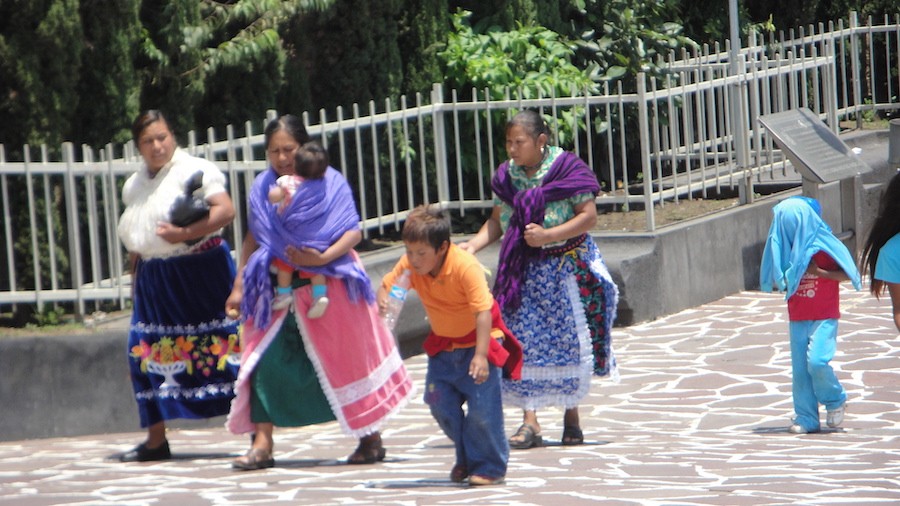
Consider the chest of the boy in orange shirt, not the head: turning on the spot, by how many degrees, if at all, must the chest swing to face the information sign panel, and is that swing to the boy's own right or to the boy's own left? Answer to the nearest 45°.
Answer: approximately 180°

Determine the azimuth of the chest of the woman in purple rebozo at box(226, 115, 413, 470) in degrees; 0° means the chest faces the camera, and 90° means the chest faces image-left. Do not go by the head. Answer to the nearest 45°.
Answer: approximately 45°

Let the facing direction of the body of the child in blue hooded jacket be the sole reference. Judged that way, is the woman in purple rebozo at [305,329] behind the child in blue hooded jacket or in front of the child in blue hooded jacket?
in front

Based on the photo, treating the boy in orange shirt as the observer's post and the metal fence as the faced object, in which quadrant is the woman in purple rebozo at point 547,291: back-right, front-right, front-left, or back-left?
front-right

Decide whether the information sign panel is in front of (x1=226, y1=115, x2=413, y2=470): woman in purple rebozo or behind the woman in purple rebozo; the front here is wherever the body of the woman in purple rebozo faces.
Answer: behind

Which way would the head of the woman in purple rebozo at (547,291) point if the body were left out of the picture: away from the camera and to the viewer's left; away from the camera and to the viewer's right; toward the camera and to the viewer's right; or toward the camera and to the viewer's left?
toward the camera and to the viewer's left

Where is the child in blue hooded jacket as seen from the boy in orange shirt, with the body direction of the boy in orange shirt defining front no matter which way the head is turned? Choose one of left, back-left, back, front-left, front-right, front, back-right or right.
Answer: back

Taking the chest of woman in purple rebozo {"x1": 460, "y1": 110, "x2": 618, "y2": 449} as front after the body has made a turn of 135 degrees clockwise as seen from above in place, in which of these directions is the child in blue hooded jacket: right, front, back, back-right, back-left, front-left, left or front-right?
right

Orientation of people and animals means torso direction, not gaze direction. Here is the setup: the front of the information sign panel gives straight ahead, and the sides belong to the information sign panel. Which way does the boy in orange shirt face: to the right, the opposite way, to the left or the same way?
to the right

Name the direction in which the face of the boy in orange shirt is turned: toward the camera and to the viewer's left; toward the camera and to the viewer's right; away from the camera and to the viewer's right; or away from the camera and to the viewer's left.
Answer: toward the camera and to the viewer's left

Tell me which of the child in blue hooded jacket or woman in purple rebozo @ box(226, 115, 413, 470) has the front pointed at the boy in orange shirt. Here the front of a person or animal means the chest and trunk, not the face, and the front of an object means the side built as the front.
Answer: the child in blue hooded jacket
